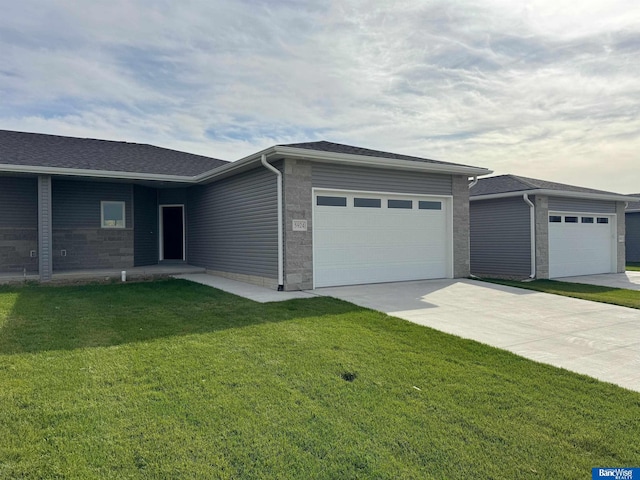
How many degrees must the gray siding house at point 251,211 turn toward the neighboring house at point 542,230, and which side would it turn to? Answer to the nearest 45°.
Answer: approximately 45° to its left

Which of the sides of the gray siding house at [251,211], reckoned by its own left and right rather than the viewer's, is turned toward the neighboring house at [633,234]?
left

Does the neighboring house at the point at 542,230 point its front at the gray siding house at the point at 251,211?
no

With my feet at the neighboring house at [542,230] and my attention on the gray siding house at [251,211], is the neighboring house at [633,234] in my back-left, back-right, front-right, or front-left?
back-right

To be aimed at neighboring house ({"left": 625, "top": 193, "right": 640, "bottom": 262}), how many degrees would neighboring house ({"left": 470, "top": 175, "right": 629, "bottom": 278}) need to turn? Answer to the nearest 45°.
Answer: approximately 135° to its left

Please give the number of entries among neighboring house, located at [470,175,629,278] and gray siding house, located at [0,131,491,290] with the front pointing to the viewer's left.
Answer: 0

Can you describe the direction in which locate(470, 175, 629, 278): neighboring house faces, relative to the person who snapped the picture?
facing the viewer and to the right of the viewer
